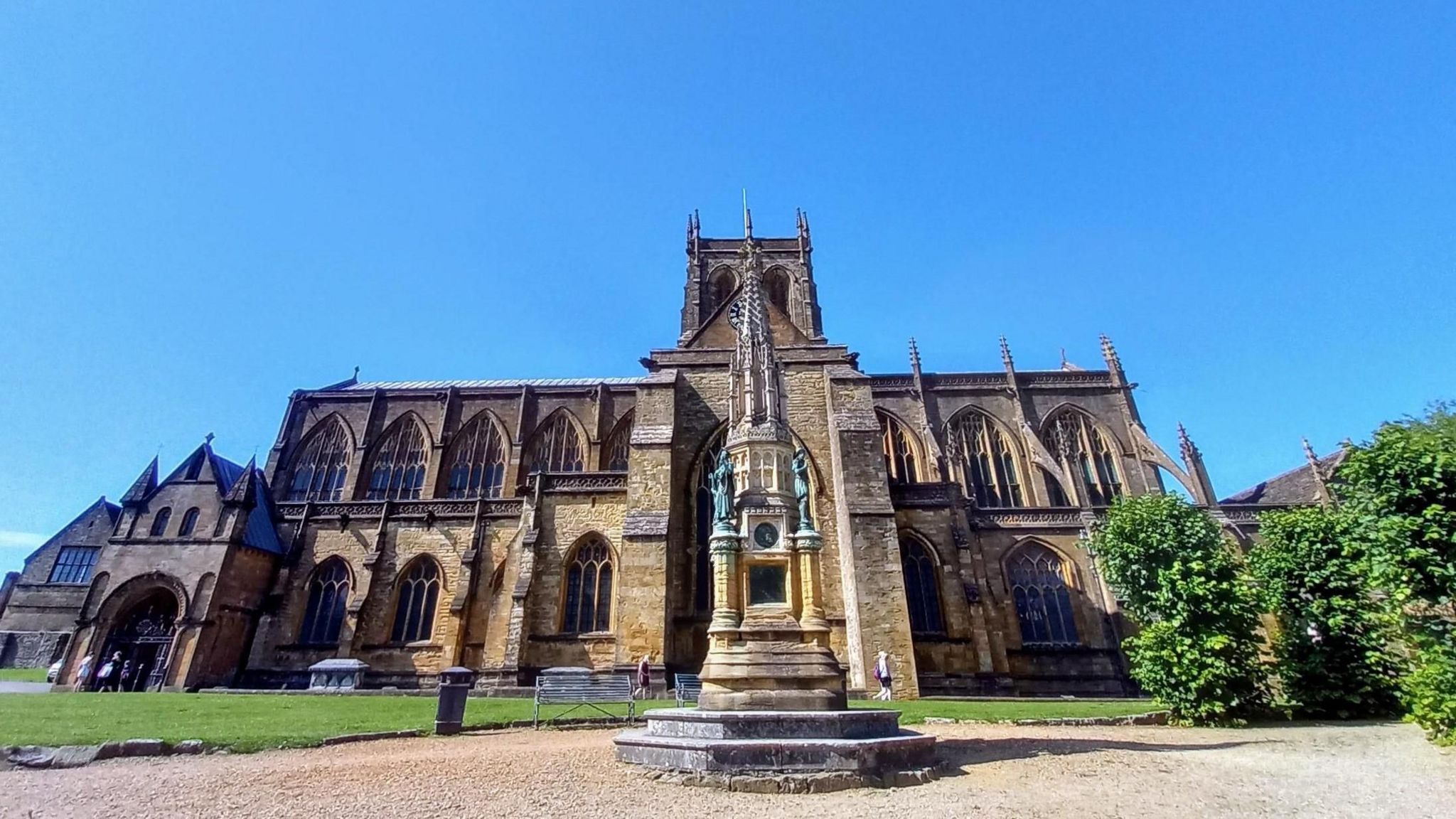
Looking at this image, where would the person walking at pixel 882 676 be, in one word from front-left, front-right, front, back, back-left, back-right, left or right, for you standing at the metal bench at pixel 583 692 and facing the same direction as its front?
left

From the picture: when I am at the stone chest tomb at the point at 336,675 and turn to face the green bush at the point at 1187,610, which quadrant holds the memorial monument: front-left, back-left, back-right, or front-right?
front-right

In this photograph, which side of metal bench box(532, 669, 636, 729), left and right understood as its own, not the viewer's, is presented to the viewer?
front

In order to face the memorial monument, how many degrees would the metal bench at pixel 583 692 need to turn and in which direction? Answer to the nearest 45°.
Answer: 0° — it already faces it

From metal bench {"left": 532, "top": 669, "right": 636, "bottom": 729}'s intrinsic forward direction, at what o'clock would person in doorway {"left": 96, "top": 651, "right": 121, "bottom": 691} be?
The person in doorway is roughly at 4 o'clock from the metal bench.

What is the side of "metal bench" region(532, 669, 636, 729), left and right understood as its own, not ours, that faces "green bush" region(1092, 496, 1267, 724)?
left

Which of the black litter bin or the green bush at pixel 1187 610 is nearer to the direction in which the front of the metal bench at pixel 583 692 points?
the black litter bin

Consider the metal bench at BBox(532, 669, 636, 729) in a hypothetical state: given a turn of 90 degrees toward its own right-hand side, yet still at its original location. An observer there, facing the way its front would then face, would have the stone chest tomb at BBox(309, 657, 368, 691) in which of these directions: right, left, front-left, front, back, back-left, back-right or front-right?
front-right

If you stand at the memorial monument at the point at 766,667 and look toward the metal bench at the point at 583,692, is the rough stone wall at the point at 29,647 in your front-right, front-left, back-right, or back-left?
front-left

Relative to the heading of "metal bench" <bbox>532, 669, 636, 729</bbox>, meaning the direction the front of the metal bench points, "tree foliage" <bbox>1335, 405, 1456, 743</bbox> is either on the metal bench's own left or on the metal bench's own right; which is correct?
on the metal bench's own left

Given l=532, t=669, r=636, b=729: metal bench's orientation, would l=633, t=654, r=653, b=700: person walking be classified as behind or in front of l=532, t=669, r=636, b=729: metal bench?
behind

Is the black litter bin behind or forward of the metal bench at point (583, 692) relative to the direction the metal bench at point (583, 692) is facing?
forward

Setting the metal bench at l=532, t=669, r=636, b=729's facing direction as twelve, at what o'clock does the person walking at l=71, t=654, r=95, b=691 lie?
The person walking is roughly at 4 o'clock from the metal bench.
